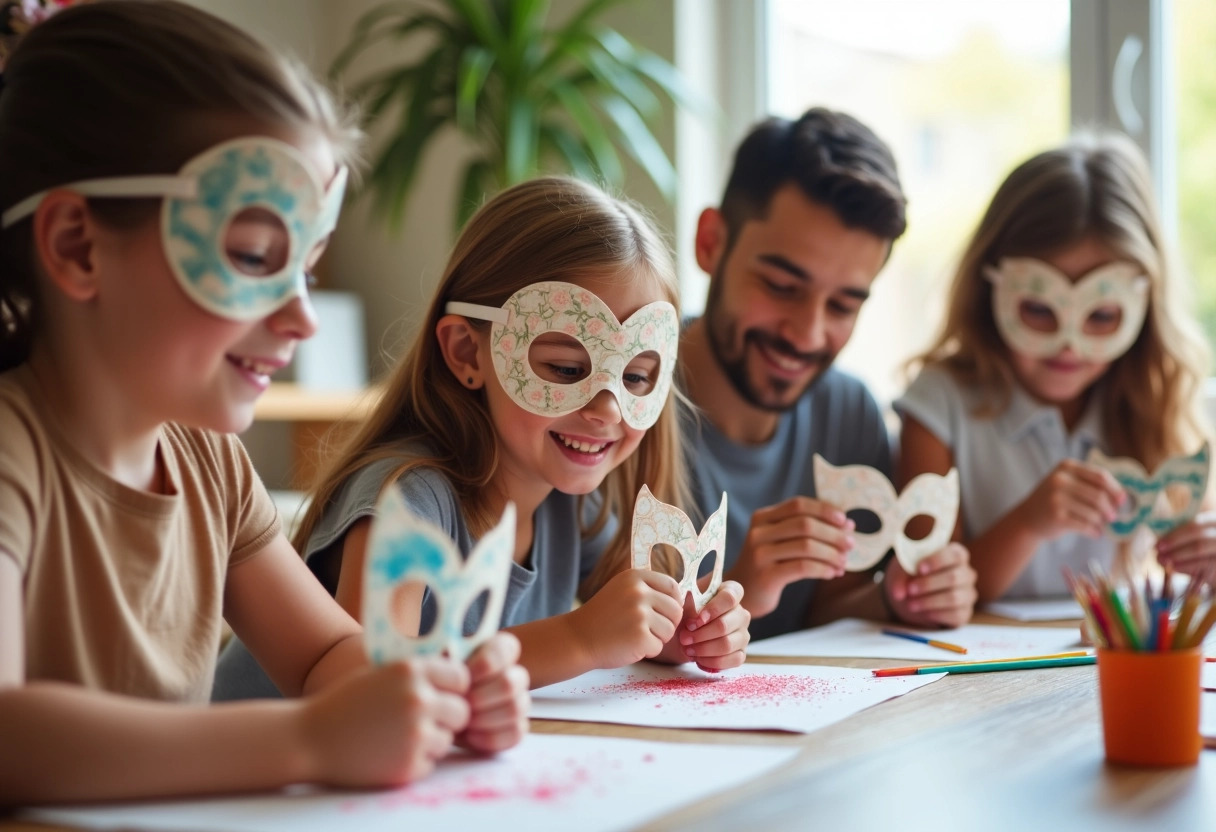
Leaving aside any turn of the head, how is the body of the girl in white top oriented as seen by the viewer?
toward the camera

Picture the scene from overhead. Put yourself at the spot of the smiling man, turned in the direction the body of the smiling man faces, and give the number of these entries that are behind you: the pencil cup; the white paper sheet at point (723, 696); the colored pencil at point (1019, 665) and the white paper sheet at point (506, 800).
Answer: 0

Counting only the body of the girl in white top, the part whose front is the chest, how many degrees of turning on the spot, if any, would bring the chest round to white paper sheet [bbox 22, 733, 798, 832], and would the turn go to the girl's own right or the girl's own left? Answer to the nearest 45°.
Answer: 0° — they already face it

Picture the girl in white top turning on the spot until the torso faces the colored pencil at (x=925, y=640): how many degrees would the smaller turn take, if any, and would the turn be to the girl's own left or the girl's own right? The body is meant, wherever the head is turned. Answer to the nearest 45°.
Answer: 0° — they already face it

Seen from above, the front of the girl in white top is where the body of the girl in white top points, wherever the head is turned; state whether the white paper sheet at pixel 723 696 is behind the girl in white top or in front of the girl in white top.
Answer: in front

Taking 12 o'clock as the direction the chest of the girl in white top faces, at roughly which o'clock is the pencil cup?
The pencil cup is roughly at 12 o'clock from the girl in white top.

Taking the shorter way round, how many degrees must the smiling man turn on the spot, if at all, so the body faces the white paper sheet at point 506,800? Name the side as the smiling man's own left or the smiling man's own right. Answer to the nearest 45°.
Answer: approximately 45° to the smiling man's own right

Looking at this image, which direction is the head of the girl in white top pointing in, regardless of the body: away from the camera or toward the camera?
toward the camera

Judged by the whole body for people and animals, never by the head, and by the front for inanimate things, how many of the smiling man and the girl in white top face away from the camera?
0

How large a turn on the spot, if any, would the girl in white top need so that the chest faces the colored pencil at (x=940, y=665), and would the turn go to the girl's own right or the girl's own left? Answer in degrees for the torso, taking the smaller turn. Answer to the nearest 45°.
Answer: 0° — they already face it

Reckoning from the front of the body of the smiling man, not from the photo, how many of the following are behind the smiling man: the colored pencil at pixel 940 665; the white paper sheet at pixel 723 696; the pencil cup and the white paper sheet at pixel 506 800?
0

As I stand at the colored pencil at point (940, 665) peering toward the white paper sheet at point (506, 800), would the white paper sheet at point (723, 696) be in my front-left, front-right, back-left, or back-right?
front-right

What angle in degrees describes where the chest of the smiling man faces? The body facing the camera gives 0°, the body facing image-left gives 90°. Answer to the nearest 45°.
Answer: approximately 315°
